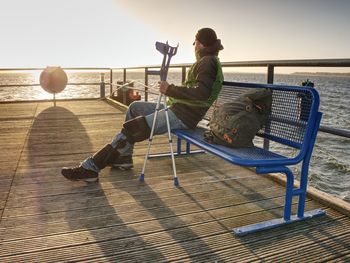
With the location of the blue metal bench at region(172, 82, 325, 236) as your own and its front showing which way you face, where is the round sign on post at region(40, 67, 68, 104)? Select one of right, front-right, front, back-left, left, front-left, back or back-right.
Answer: right

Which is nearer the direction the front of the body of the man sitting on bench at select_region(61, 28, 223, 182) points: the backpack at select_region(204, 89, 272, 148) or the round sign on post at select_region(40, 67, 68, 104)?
the round sign on post

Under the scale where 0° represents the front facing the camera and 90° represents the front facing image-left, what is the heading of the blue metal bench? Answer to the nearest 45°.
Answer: approximately 45°

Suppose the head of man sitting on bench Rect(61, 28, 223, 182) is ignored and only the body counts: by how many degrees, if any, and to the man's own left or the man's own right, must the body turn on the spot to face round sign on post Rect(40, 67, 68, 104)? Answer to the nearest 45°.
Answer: approximately 90° to the man's own right

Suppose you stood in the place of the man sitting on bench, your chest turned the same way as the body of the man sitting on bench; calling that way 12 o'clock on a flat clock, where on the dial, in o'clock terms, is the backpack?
The backpack is roughly at 8 o'clock from the man sitting on bench.

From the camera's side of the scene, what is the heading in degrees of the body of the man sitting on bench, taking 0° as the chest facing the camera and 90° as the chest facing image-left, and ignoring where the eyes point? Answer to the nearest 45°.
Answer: approximately 90°
